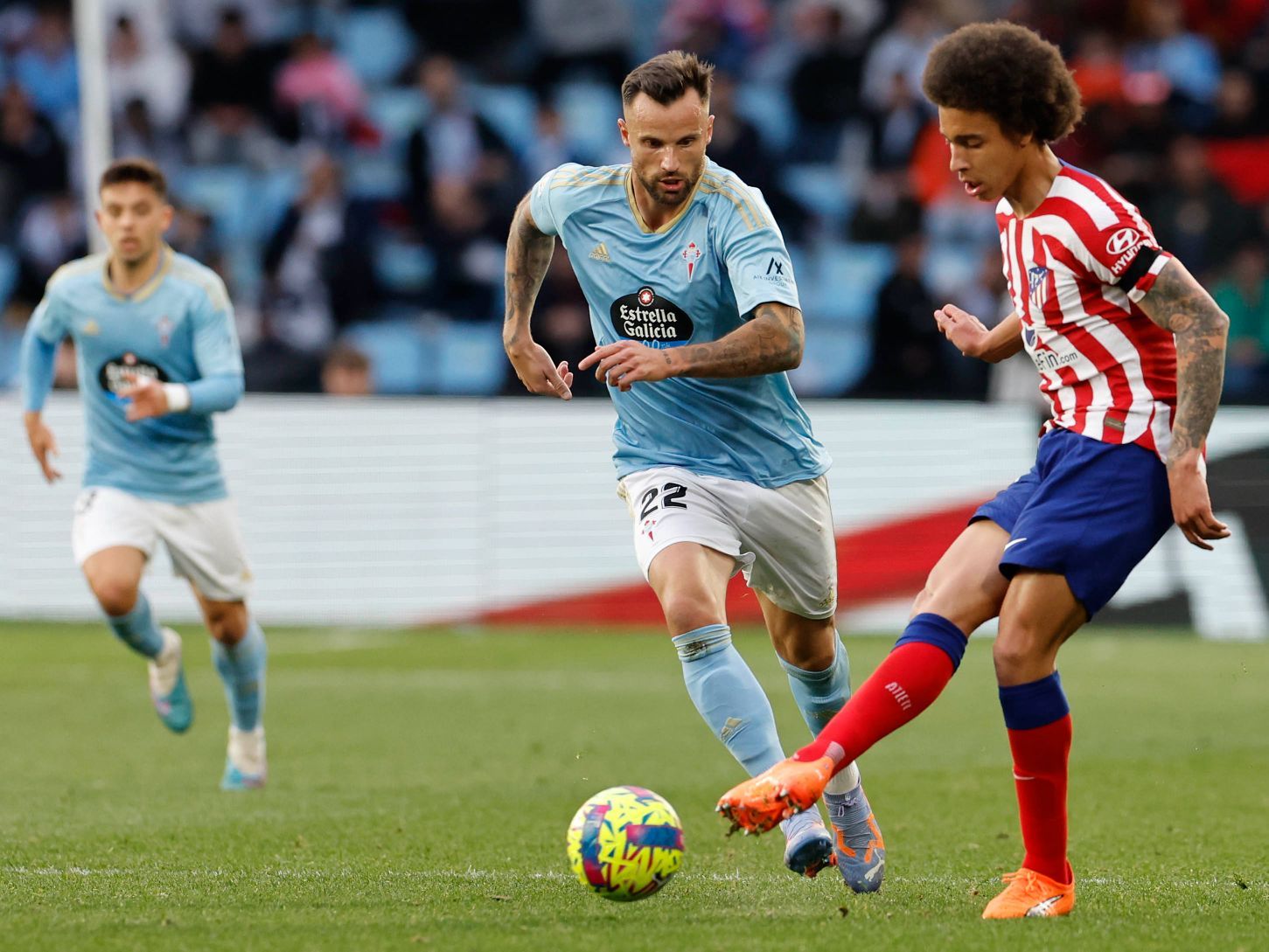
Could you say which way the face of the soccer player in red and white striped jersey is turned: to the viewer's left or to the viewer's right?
to the viewer's left

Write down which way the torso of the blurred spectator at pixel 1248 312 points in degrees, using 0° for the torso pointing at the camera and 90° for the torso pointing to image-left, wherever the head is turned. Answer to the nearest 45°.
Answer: approximately 0°

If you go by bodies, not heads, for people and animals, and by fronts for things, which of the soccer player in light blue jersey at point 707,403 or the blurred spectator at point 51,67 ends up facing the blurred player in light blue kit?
the blurred spectator

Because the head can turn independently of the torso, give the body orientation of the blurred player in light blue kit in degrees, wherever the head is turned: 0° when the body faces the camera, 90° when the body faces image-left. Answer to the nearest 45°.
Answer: approximately 0°

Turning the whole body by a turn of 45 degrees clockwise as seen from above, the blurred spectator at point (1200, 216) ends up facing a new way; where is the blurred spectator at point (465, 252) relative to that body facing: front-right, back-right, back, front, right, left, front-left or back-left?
front-right

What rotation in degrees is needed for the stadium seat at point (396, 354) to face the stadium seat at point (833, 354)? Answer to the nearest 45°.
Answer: approximately 90° to its left

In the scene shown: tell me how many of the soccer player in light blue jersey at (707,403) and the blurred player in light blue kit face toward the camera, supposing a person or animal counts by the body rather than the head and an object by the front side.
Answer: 2

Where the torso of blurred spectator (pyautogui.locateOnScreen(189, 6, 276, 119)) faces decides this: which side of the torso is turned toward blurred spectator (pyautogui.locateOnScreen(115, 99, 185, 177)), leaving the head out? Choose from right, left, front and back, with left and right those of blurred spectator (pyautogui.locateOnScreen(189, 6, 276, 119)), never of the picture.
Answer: front
